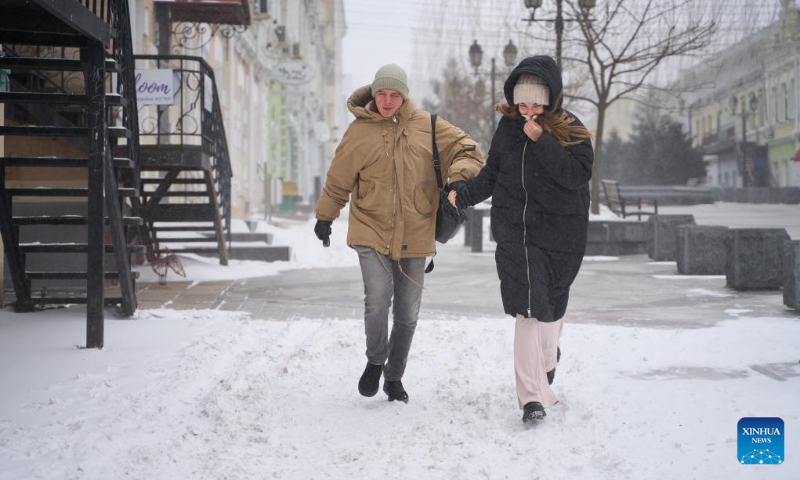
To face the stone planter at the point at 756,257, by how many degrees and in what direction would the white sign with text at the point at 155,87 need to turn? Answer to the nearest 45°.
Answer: approximately 45° to its left

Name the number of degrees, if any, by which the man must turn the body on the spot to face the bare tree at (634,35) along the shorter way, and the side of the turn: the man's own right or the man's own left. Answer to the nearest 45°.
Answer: approximately 180°

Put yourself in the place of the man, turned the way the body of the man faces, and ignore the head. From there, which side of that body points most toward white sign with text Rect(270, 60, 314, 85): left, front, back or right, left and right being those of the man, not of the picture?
back

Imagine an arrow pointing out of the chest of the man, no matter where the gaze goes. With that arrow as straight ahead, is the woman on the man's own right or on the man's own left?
on the man's own left

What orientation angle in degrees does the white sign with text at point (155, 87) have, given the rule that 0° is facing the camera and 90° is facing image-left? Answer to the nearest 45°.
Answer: approximately 0°

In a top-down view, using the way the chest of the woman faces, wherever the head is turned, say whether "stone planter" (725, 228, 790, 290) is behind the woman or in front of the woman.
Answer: behind

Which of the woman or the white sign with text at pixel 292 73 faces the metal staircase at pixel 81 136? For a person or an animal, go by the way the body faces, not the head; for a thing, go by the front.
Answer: the white sign with text

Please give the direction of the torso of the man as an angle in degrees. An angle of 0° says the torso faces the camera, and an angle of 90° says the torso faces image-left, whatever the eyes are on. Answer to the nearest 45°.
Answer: approximately 0°

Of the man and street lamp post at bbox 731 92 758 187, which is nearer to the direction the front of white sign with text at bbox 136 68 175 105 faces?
the man
